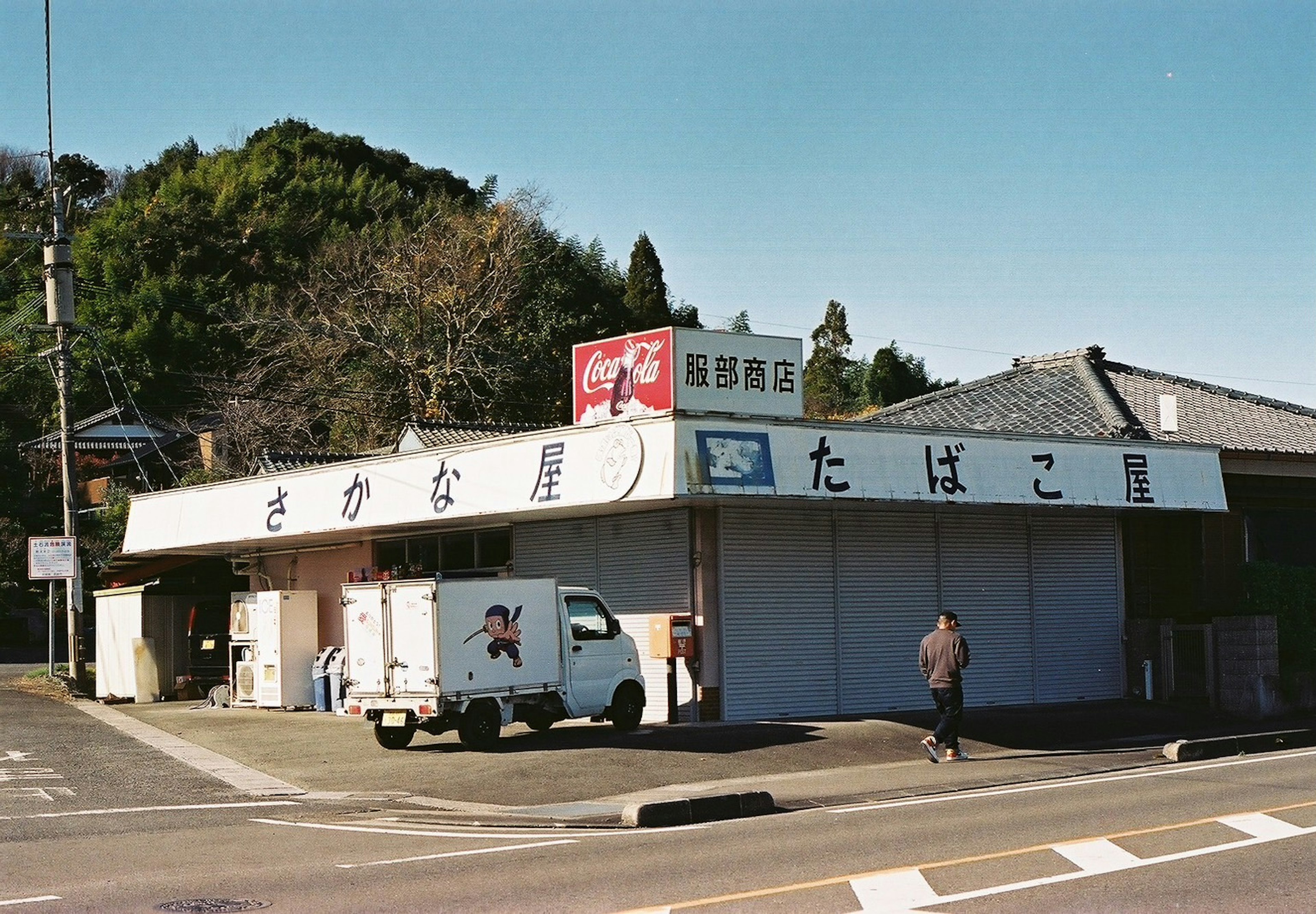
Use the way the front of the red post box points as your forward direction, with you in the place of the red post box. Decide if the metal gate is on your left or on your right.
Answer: on your left

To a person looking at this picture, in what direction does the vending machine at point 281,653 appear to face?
facing the viewer and to the left of the viewer

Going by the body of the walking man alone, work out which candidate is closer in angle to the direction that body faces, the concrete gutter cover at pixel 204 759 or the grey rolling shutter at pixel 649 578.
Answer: the grey rolling shutter

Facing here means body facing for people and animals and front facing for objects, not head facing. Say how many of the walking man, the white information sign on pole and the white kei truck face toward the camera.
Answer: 1

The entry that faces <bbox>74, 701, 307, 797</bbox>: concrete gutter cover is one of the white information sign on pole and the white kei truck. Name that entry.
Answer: the white information sign on pole

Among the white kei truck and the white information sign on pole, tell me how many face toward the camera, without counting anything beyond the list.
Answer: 1

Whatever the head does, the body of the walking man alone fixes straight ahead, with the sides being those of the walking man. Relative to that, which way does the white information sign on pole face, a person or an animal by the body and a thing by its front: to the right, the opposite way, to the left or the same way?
to the right

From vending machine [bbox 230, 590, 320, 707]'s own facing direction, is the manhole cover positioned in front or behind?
in front

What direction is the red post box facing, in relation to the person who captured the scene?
facing the viewer and to the right of the viewer

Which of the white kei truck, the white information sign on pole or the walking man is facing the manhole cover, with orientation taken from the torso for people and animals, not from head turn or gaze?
the white information sign on pole

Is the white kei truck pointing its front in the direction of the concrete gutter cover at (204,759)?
no

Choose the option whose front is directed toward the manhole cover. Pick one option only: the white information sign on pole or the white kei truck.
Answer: the white information sign on pole

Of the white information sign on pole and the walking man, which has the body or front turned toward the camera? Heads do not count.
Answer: the white information sign on pole

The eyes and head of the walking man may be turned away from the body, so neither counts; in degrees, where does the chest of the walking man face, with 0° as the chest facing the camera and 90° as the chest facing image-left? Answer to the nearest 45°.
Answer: approximately 225°

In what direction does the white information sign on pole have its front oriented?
toward the camera
